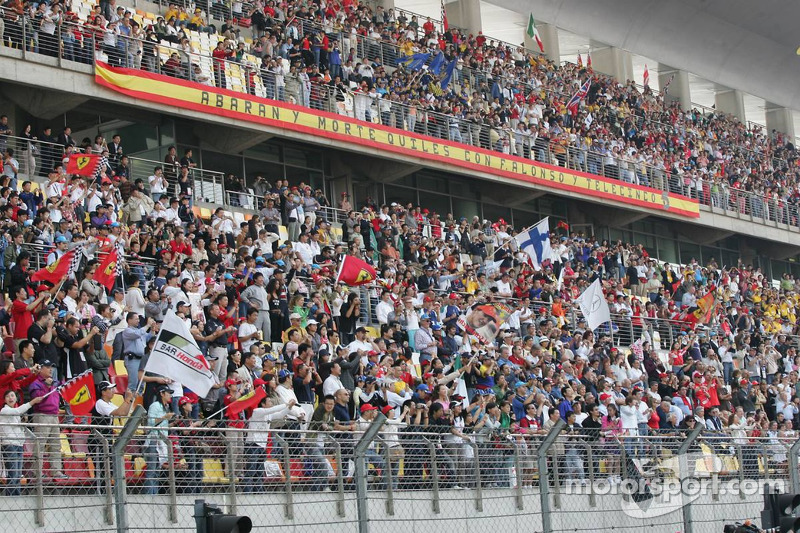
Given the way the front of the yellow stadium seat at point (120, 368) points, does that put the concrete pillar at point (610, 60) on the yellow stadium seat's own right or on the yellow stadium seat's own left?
on the yellow stadium seat's own left

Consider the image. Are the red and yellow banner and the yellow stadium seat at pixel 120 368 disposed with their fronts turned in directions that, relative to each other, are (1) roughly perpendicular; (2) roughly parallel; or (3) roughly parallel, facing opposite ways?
roughly parallel

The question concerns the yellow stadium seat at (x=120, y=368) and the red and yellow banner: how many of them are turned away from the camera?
0

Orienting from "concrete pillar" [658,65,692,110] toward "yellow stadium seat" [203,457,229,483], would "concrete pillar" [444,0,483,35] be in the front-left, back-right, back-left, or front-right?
front-right

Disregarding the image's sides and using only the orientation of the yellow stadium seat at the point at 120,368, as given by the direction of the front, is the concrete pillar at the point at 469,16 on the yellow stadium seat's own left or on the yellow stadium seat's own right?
on the yellow stadium seat's own left

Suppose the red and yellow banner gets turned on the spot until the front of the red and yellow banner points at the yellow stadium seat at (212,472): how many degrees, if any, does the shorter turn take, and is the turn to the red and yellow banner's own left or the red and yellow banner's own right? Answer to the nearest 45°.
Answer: approximately 45° to the red and yellow banner's own right

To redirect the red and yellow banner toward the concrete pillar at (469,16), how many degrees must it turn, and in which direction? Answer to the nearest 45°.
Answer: approximately 135° to its left

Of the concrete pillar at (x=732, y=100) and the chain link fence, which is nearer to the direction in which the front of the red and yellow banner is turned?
the chain link fence

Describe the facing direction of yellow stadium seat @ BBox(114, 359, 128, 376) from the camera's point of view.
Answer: facing the viewer and to the right of the viewer

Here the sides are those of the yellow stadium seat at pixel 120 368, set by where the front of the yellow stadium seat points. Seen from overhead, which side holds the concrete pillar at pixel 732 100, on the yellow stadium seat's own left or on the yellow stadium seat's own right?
on the yellow stadium seat's own left
